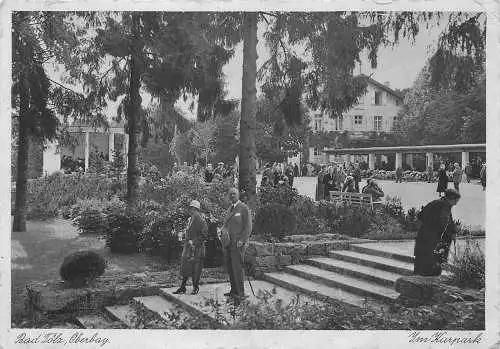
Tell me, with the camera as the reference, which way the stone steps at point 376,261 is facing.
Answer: facing the viewer and to the left of the viewer

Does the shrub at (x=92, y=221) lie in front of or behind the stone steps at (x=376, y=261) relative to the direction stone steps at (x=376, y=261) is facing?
in front

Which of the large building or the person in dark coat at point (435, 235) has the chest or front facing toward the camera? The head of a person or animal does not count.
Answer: the large building

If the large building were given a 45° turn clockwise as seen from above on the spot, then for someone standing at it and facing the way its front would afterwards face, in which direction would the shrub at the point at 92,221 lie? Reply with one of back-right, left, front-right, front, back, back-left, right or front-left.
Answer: front-left

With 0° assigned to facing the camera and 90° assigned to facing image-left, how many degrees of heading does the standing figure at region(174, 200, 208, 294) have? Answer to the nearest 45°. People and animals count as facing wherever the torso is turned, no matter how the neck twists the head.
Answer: approximately 45°

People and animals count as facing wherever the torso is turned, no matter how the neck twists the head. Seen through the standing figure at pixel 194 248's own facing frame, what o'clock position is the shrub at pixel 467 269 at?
The shrub is roughly at 8 o'clock from the standing figure.

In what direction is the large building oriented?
toward the camera
